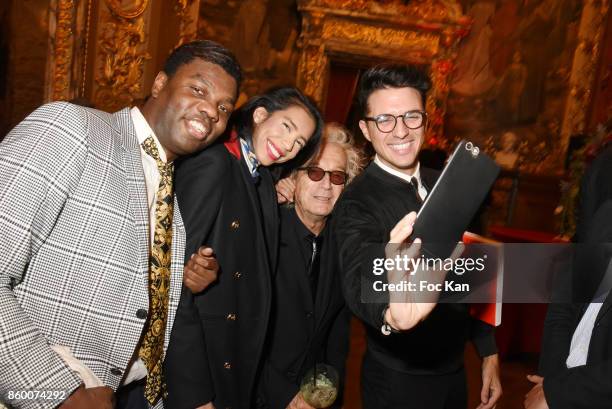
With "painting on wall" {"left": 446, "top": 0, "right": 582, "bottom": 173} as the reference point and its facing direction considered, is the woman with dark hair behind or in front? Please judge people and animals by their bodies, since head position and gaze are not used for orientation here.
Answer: in front

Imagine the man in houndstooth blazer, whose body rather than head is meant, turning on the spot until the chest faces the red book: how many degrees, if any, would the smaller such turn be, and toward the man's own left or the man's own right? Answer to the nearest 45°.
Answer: approximately 45° to the man's own left

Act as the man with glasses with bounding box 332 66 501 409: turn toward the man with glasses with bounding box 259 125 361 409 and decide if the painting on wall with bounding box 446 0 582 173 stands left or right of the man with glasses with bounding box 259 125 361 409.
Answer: right

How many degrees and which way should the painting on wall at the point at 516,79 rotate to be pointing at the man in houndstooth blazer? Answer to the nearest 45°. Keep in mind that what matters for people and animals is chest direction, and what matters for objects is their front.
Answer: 0° — it already faces them

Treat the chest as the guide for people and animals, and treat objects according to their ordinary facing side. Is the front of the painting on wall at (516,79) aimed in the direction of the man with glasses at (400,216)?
yes

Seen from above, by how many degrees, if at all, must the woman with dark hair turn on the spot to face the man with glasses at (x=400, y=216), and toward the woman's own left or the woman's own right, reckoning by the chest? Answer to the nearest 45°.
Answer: approximately 45° to the woman's own left

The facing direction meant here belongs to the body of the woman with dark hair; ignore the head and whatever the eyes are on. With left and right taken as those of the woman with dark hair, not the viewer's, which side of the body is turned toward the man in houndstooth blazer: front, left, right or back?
right

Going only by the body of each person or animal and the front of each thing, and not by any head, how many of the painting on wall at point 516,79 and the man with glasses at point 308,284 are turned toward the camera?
2

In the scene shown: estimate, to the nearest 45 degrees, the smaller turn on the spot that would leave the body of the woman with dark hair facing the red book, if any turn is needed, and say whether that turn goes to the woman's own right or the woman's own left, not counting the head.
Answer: approximately 45° to the woman's own left

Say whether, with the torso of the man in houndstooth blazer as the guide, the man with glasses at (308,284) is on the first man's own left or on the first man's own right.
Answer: on the first man's own left
